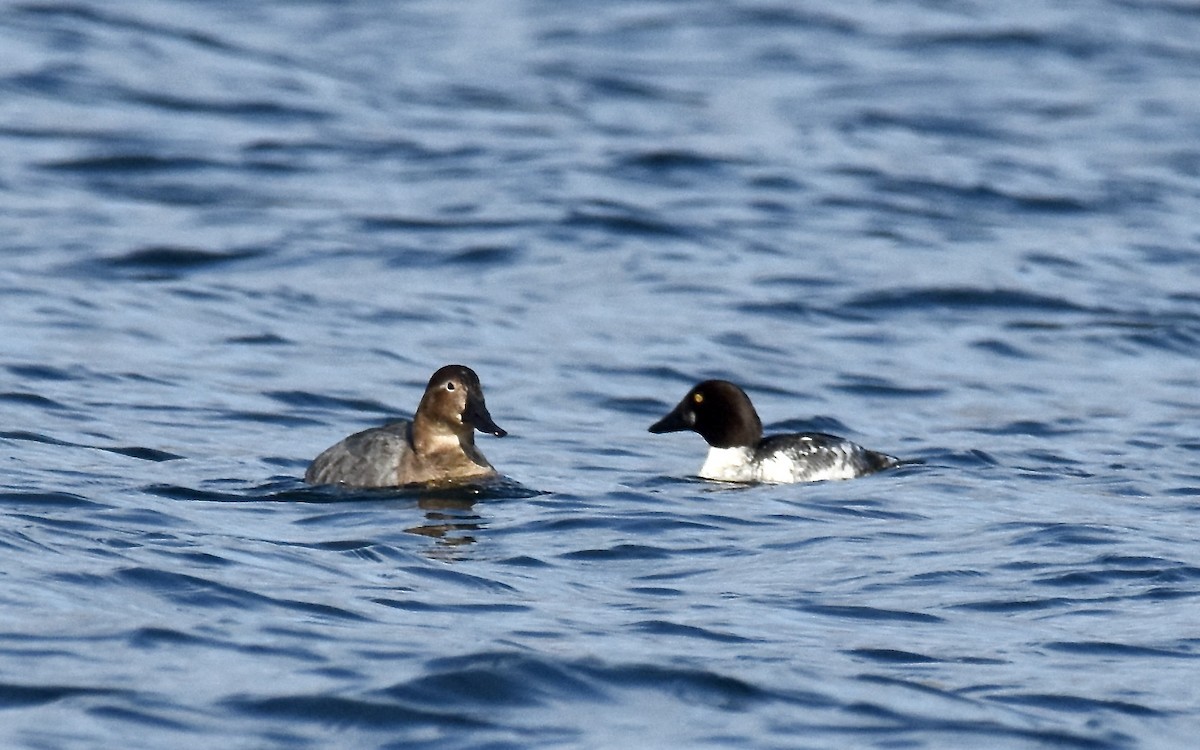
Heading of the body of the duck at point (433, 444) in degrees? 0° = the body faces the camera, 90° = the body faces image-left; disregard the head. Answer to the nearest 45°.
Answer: approximately 315°

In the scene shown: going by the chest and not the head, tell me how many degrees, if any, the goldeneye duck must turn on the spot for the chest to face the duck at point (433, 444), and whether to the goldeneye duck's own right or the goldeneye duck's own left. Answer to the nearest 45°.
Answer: approximately 45° to the goldeneye duck's own left

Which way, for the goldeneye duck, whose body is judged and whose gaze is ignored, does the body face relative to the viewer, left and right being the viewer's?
facing to the left of the viewer

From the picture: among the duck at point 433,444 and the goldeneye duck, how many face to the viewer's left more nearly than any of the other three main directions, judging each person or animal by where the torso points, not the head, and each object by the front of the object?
1

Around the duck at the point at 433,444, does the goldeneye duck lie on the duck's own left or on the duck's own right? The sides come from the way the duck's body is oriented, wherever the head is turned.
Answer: on the duck's own left
